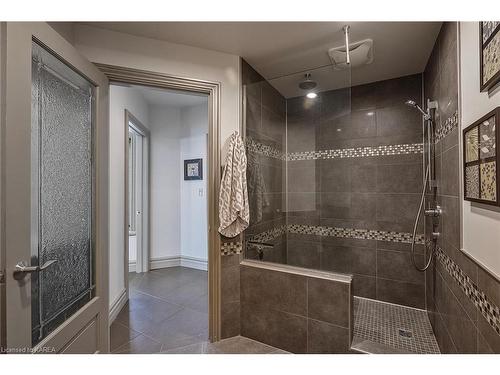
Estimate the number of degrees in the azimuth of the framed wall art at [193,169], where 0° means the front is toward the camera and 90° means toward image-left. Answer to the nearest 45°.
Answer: approximately 0°

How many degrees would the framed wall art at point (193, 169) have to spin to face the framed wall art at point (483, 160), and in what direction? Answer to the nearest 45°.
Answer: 0° — it already faces it

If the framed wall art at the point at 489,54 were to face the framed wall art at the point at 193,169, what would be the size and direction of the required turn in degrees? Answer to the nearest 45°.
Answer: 0° — it already faces it

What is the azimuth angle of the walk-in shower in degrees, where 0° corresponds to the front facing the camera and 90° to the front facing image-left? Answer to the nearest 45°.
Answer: approximately 0°

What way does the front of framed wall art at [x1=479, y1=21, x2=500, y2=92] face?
to the viewer's left

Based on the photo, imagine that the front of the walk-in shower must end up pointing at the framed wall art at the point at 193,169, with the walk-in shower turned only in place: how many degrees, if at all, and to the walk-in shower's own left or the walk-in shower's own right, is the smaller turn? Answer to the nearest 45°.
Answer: approximately 90° to the walk-in shower's own right

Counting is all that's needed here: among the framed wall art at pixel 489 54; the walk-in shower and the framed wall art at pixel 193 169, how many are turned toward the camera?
2
